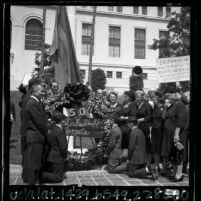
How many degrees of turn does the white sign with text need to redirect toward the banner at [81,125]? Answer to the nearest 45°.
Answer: approximately 90° to its right

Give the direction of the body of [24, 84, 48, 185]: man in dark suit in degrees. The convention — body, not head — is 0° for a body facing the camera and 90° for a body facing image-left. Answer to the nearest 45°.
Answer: approximately 270°

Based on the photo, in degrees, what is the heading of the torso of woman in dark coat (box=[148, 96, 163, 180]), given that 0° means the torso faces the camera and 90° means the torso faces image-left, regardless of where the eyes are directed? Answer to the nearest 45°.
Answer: approximately 90°

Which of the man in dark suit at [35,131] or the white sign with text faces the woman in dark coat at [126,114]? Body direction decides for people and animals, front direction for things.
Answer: the man in dark suit

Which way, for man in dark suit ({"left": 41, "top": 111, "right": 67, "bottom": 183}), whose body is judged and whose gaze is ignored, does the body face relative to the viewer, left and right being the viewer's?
facing away from the viewer and to the right of the viewer

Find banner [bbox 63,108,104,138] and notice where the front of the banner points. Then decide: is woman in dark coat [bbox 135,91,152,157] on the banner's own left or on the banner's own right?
on the banner's own left

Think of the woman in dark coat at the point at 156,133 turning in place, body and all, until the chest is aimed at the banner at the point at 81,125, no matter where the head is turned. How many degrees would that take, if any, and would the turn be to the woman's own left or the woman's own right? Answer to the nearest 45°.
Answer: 0° — they already face it

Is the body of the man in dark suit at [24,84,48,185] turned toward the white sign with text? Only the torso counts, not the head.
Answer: yes
